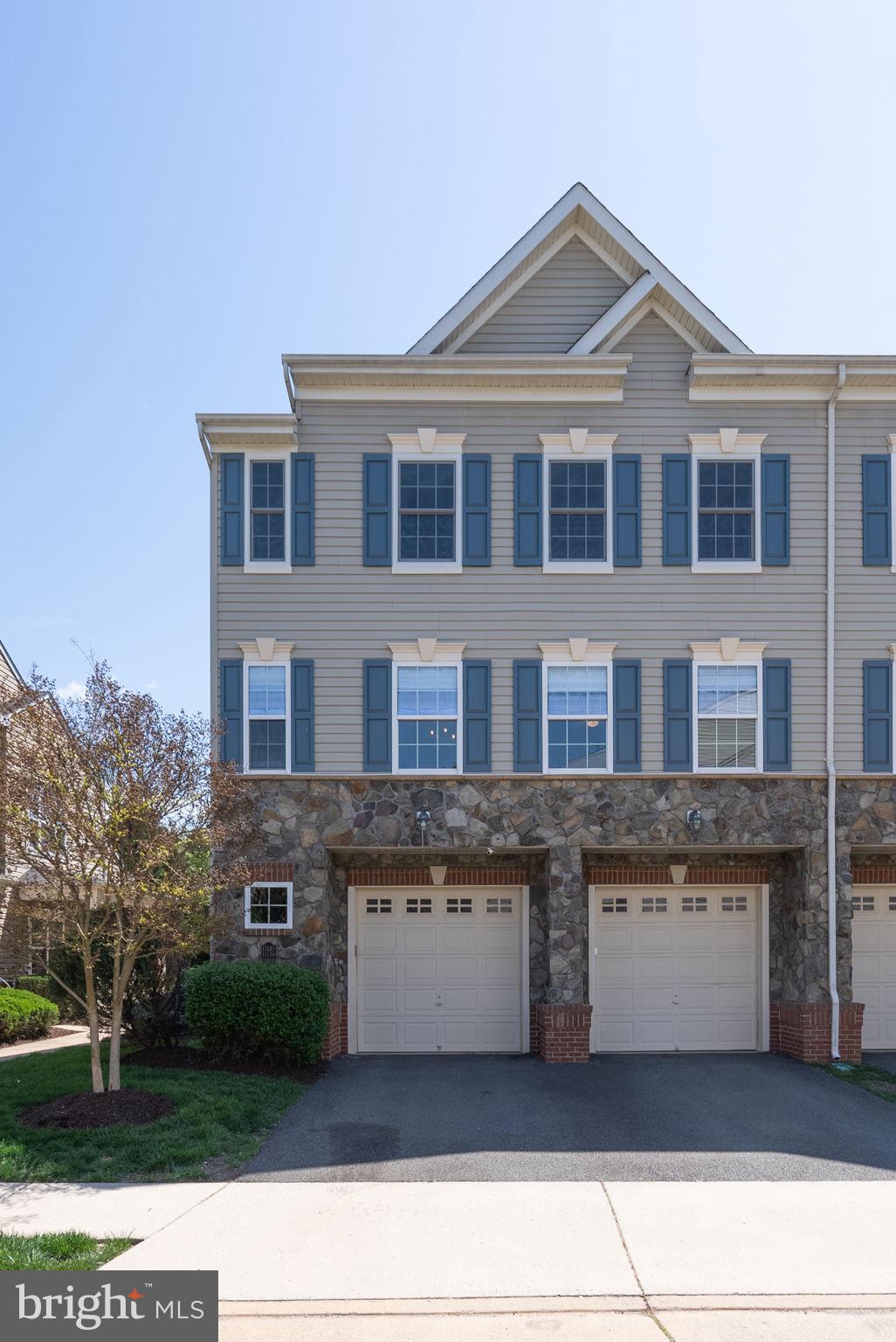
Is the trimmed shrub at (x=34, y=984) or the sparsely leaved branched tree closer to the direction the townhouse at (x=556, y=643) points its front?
the sparsely leaved branched tree

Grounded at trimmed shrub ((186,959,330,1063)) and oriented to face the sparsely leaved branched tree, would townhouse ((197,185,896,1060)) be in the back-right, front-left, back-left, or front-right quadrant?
back-left

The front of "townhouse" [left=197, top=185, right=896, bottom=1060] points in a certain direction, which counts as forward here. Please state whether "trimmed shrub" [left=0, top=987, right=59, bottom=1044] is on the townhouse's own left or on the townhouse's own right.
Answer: on the townhouse's own right

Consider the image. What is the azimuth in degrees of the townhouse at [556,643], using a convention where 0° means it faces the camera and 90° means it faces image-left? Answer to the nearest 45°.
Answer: approximately 0°

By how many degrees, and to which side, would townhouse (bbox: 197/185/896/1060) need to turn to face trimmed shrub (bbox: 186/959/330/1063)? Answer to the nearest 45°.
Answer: approximately 45° to its right
